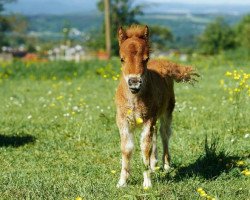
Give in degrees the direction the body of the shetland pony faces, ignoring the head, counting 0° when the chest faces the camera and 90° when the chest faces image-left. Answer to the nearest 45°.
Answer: approximately 45°
